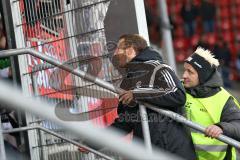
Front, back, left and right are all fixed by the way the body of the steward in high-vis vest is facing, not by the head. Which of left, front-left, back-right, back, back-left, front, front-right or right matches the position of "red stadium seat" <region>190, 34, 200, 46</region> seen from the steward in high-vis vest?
back-right

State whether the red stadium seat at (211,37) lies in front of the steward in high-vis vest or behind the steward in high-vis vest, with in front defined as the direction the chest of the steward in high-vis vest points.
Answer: behind

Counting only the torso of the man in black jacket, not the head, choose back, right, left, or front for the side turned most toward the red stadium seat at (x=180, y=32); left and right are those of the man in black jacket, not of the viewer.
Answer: right

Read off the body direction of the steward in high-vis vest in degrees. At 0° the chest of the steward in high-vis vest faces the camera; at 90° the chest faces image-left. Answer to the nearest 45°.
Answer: approximately 45°

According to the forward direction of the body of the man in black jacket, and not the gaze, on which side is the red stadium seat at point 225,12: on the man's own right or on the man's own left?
on the man's own right

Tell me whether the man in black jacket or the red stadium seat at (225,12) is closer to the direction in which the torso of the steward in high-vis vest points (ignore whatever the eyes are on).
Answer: the man in black jacket

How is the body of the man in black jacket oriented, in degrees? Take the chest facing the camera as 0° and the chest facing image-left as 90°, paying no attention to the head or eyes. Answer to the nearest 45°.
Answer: approximately 90°

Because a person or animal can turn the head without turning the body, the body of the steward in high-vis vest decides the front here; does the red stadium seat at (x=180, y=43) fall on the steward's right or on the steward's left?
on the steward's right

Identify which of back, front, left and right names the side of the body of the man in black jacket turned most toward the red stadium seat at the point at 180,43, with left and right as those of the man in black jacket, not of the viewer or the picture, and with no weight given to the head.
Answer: right

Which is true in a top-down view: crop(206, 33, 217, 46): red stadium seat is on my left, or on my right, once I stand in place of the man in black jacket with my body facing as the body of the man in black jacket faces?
on my right

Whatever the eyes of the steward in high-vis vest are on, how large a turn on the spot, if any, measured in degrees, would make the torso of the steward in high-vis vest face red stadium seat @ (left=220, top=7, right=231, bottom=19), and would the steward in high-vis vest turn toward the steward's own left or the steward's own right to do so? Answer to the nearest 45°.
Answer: approximately 135° to the steward's own right
